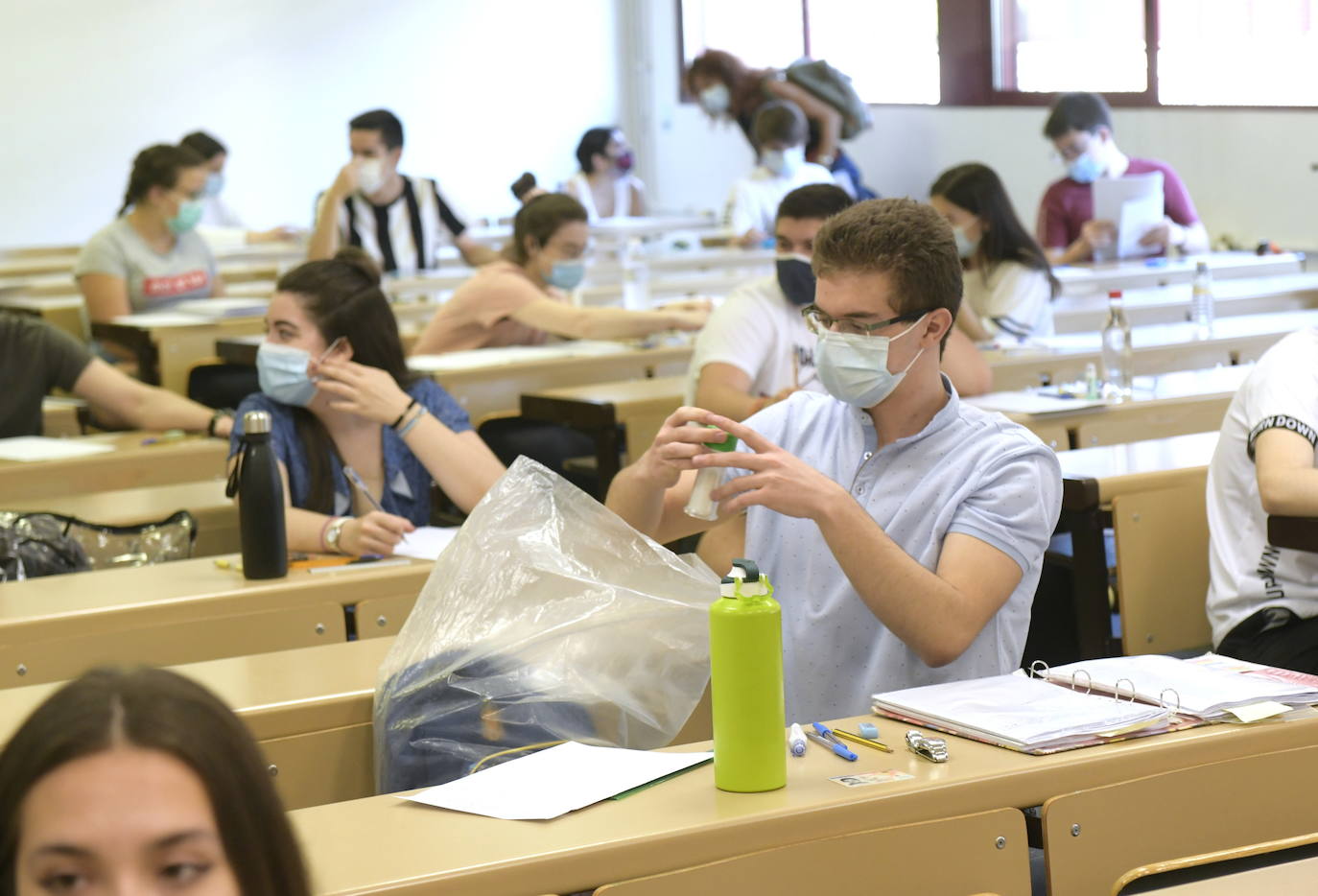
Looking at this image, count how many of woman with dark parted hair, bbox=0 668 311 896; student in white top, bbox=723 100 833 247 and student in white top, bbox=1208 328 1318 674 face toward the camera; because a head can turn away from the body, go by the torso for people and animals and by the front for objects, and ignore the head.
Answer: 2

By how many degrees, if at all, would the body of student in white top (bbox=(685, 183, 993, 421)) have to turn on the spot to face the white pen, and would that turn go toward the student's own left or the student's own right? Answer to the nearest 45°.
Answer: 0° — they already face it

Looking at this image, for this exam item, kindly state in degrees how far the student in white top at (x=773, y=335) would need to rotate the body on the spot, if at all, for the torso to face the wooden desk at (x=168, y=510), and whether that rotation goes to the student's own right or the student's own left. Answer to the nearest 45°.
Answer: approximately 45° to the student's own right

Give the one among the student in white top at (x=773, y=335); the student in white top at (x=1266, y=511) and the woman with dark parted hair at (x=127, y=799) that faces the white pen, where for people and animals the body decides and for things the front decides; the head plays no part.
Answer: the student in white top at (x=773, y=335)

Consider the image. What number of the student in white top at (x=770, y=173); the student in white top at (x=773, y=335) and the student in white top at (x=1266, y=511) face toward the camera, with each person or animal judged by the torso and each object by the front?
2

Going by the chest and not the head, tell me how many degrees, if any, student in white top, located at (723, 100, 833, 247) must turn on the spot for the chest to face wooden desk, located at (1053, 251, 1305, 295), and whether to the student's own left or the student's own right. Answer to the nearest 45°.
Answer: approximately 45° to the student's own left

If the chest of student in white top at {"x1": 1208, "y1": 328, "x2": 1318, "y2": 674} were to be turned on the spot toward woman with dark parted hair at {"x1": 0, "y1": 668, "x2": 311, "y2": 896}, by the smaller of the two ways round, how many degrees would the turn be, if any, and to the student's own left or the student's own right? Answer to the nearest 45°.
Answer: approximately 90° to the student's own right

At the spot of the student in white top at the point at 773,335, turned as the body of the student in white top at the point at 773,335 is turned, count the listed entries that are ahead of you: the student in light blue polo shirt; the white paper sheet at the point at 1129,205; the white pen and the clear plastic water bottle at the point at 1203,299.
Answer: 2

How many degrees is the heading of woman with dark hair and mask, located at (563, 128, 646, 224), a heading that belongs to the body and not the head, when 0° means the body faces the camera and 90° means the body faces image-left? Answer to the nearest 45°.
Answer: approximately 315°

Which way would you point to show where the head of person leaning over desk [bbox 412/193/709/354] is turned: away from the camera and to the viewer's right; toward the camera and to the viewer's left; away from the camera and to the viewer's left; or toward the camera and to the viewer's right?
toward the camera and to the viewer's right
